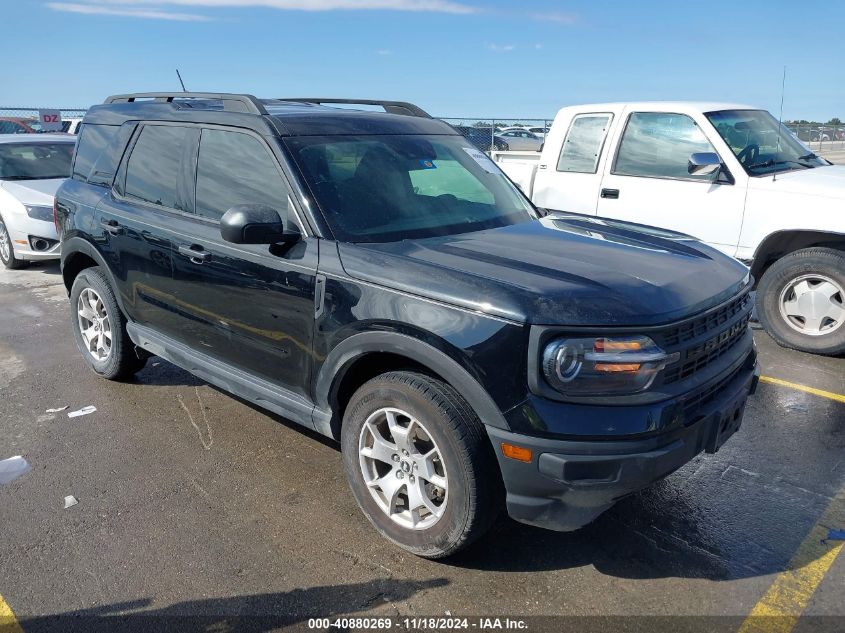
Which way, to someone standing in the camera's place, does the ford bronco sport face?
facing the viewer and to the right of the viewer

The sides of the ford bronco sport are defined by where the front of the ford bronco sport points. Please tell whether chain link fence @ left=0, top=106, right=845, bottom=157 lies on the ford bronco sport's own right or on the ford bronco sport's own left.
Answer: on the ford bronco sport's own left

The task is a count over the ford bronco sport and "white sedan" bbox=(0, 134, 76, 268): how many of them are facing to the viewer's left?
0

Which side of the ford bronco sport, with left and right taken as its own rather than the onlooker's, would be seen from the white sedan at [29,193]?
back

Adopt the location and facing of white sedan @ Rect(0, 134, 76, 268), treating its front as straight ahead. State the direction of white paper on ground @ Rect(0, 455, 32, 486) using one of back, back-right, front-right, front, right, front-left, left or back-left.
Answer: front-right

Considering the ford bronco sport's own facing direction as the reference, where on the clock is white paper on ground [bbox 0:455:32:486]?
The white paper on ground is roughly at 5 o'clock from the ford bronco sport.

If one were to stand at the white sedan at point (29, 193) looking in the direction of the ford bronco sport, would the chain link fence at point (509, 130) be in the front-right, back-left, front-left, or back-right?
back-left

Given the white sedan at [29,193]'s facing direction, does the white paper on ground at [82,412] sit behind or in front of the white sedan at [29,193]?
in front
